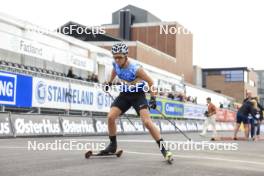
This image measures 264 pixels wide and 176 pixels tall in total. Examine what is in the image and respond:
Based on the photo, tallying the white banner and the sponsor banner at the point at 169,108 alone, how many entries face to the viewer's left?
0

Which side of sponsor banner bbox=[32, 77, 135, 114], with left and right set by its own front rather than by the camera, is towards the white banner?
back

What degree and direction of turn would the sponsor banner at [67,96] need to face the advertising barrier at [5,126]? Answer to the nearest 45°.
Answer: approximately 90° to its right

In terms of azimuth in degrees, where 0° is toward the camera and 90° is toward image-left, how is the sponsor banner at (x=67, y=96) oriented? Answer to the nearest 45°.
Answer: approximately 315°

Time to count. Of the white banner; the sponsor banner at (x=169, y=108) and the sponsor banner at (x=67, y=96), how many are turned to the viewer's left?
0

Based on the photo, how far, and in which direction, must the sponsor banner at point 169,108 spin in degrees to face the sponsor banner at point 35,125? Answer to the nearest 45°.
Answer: approximately 45° to its right

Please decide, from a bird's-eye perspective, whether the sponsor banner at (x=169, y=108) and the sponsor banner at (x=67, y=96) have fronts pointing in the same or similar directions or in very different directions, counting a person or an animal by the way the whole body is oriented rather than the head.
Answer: same or similar directions

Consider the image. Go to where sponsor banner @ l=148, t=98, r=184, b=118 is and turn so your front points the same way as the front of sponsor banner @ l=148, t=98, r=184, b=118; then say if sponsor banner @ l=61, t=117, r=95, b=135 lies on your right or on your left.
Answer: on your right

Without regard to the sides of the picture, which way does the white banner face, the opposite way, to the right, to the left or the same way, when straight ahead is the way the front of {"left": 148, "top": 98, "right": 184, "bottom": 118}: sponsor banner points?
the same way

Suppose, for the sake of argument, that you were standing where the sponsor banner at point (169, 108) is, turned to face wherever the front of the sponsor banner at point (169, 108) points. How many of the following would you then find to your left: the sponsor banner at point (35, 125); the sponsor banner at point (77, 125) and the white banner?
0

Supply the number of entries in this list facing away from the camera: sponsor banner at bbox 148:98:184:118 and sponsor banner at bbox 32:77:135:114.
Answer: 0

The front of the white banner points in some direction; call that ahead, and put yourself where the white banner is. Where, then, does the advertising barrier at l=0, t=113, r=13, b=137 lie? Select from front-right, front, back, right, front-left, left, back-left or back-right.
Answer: front-right

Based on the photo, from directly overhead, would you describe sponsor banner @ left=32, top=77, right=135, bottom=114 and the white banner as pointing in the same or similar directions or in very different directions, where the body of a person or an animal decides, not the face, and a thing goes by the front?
same or similar directions

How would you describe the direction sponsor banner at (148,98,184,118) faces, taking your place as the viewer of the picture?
facing the viewer and to the right of the viewer
